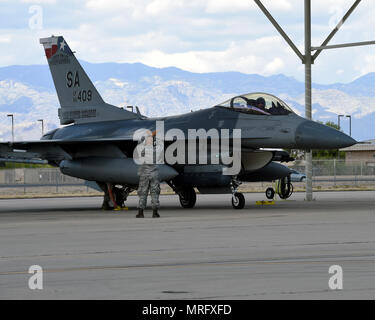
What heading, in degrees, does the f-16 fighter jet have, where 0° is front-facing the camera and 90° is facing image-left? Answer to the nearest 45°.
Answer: approximately 315°

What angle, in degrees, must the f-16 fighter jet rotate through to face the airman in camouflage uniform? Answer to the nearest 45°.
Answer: approximately 90° to its right

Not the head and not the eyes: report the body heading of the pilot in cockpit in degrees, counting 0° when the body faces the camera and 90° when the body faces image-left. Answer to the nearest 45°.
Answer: approximately 315°
